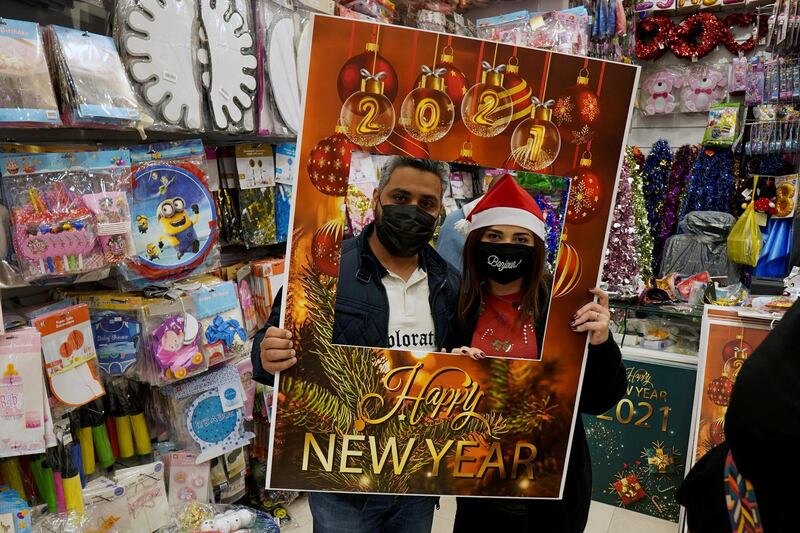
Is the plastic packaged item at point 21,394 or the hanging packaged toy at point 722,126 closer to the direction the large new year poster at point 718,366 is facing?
the plastic packaged item

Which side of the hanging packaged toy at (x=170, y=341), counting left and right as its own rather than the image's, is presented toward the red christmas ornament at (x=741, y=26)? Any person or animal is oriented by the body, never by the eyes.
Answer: left

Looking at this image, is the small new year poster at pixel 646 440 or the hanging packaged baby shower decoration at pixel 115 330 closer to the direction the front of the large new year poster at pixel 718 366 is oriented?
the hanging packaged baby shower decoration

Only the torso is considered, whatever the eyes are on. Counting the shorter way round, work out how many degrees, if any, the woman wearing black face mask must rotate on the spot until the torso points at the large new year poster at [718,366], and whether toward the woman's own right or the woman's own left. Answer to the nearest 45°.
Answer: approximately 135° to the woman's own left

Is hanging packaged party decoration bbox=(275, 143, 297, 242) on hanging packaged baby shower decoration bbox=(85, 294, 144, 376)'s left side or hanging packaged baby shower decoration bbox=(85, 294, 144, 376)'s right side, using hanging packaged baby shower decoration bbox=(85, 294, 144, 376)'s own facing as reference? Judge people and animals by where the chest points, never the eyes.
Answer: on its left

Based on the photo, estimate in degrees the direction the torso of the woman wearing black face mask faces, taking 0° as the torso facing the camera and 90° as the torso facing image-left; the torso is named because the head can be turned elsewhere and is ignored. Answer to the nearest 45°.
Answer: approximately 0°

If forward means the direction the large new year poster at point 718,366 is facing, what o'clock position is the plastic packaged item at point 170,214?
The plastic packaged item is roughly at 2 o'clock from the large new year poster.

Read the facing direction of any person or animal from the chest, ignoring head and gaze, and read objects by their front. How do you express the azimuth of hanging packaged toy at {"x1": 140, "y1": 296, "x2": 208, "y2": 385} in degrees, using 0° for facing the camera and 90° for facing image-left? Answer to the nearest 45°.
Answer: approximately 0°
